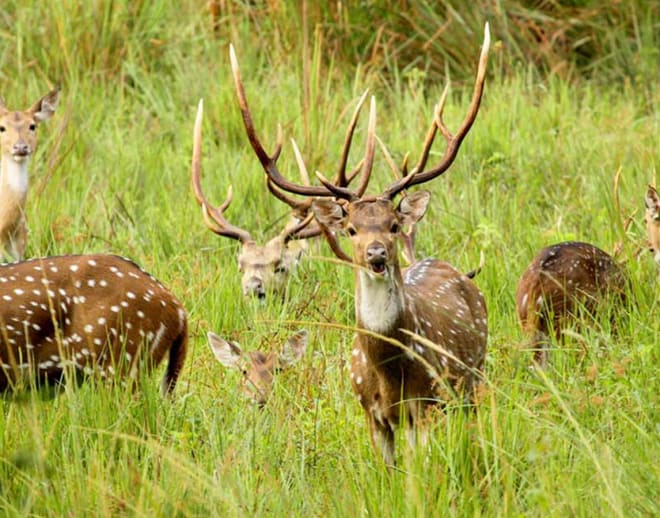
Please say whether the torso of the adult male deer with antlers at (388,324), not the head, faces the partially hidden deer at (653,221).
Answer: no

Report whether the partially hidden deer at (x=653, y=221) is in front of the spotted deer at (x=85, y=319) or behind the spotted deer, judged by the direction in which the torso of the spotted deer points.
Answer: behind

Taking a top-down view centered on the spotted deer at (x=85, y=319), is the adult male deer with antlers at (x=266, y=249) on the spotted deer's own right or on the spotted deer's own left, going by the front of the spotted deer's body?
on the spotted deer's own right

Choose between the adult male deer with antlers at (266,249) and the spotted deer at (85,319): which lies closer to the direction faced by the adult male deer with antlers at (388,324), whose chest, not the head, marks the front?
the spotted deer

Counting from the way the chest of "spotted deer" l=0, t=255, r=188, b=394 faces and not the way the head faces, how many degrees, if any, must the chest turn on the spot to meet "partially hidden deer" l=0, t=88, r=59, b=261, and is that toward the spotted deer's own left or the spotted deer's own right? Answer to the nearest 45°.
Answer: approximately 90° to the spotted deer's own right

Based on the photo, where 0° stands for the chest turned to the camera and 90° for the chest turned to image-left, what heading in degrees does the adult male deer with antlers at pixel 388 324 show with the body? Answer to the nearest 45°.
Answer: approximately 45°

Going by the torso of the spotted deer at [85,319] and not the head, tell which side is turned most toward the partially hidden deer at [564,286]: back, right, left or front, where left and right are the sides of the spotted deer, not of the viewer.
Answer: back

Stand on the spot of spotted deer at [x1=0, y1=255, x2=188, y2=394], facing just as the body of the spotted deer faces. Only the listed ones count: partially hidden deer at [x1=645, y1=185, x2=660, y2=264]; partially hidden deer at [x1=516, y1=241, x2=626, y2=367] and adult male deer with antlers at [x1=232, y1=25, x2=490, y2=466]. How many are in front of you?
0

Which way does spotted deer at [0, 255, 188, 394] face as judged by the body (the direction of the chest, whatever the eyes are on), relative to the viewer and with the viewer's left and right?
facing to the left of the viewer
